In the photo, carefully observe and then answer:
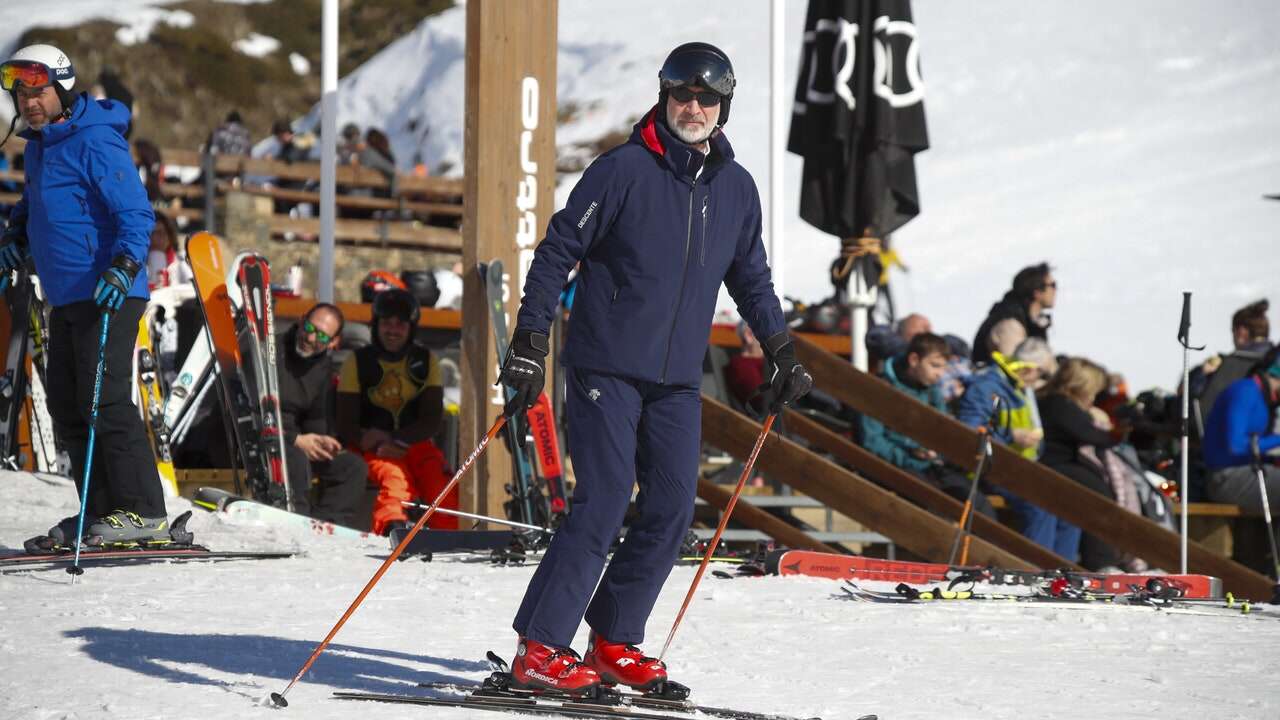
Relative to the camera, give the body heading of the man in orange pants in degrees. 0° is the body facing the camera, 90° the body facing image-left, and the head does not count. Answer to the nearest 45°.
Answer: approximately 0°

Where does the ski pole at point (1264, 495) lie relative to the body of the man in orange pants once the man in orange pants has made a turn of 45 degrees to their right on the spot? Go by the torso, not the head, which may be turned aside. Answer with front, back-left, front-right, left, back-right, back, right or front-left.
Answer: back-left

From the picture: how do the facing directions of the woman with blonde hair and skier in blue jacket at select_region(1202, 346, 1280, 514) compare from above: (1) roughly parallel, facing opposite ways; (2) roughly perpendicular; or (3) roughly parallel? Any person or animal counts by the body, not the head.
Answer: roughly parallel

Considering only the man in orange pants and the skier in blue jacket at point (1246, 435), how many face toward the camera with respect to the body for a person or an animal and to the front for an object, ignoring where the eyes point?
1

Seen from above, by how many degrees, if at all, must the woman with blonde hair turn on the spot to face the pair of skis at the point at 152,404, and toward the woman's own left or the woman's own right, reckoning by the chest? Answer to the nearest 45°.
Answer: approximately 135° to the woman's own right

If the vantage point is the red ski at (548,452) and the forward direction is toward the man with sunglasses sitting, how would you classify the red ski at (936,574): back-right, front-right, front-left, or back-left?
back-left

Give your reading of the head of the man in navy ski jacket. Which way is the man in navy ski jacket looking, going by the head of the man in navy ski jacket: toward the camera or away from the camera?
toward the camera

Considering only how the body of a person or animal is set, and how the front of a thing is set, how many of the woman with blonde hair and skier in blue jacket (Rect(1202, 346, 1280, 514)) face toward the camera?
0

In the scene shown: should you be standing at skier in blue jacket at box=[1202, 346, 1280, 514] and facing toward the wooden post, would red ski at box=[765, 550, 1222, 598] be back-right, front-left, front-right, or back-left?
front-left

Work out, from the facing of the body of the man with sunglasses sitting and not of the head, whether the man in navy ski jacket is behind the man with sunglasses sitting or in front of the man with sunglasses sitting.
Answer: in front

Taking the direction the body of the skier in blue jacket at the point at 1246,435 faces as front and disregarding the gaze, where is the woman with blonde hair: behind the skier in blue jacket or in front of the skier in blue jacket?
behind

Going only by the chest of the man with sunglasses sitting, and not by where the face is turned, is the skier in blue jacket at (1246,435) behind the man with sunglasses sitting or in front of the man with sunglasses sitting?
in front

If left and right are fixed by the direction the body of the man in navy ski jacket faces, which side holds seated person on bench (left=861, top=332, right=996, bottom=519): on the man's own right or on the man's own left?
on the man's own left

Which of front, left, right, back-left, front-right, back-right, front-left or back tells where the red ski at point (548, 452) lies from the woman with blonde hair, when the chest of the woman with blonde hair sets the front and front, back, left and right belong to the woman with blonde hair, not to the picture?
back-right

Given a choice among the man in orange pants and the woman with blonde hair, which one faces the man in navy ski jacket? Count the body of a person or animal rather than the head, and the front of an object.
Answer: the man in orange pants

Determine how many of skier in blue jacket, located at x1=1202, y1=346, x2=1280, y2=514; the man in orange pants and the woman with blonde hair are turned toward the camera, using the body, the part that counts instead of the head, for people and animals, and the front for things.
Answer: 1

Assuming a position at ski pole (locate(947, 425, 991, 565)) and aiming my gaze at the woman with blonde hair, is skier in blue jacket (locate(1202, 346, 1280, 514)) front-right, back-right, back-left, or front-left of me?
front-right

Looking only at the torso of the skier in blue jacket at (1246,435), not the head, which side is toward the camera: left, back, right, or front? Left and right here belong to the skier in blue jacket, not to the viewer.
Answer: right

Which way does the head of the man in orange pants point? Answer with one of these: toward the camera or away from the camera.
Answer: toward the camera

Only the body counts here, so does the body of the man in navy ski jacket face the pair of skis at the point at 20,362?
no
